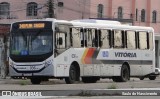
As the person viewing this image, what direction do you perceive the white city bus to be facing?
facing the viewer and to the left of the viewer
